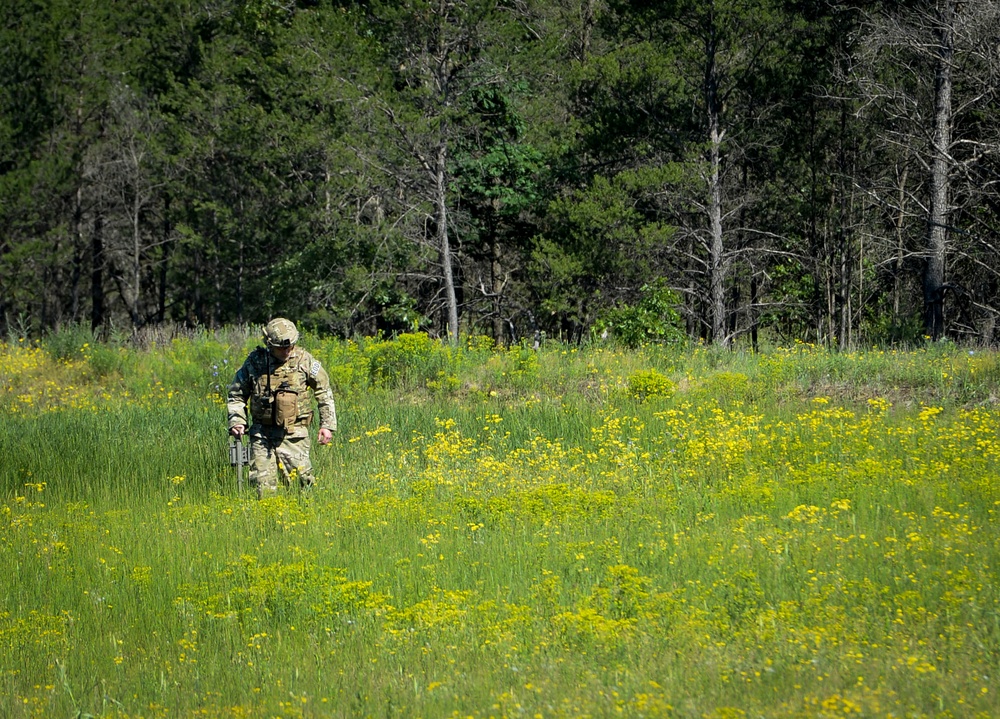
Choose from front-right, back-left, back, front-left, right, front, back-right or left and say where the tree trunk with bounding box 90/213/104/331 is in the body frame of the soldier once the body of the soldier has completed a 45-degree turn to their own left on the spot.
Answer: back-left

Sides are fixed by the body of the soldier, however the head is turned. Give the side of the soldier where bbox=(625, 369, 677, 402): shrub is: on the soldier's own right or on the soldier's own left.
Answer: on the soldier's own left

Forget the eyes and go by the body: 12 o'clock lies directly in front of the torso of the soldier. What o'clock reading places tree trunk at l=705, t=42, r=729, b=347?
The tree trunk is roughly at 7 o'clock from the soldier.

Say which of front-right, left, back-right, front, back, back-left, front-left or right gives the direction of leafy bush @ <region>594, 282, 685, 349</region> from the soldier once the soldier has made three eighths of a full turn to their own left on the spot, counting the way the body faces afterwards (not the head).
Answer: front

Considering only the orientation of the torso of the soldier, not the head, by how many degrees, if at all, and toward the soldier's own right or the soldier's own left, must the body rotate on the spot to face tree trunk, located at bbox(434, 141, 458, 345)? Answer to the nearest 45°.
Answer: approximately 180°

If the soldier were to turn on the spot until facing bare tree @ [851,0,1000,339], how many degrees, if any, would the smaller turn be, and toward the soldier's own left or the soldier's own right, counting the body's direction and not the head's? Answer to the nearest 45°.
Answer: approximately 135° to the soldier's own left

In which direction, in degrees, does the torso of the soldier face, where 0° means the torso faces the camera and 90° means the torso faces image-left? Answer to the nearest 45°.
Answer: approximately 0°
